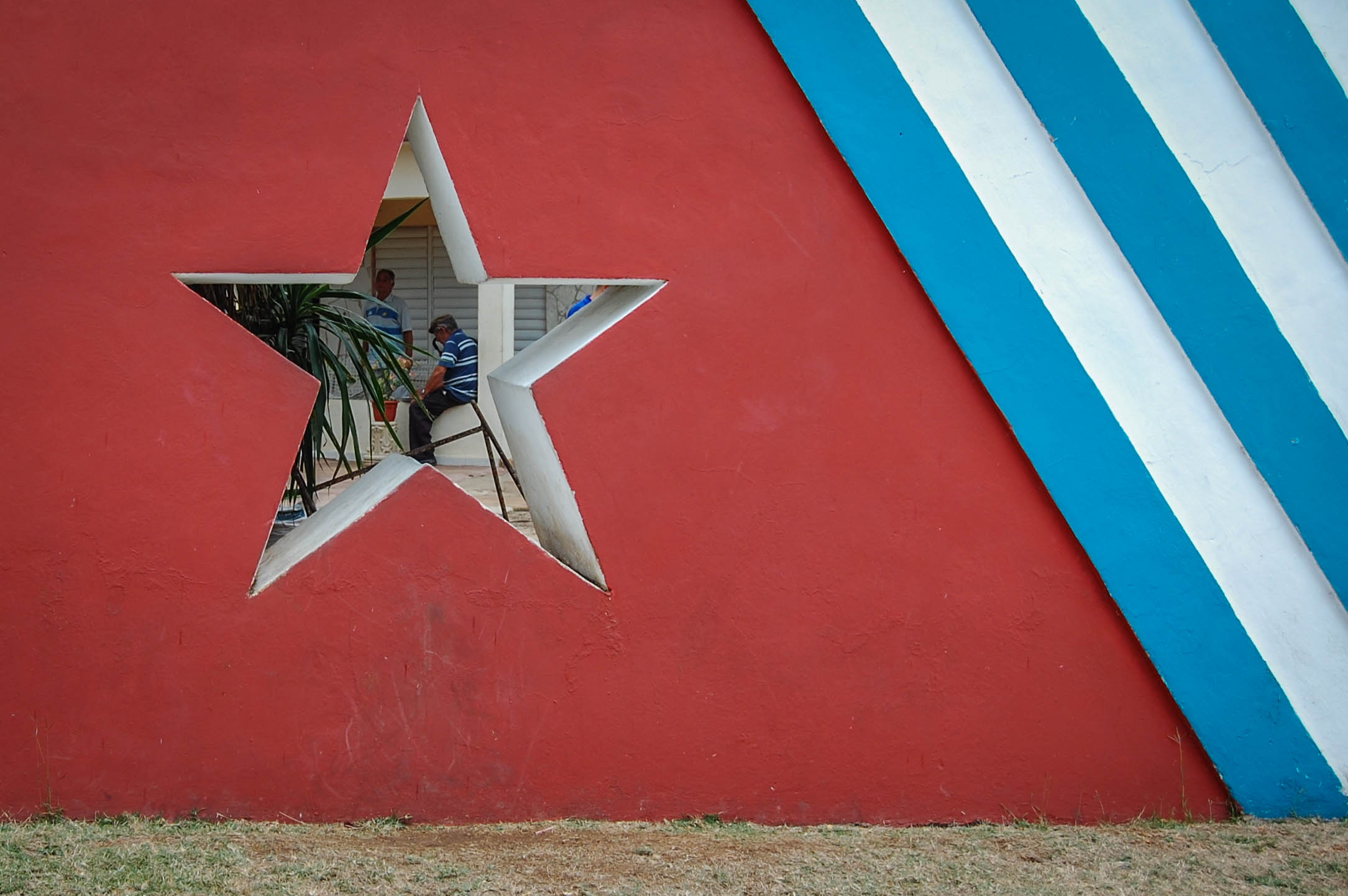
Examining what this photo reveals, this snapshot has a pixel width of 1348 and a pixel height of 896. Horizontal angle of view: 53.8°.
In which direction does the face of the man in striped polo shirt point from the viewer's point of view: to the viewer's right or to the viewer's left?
to the viewer's left

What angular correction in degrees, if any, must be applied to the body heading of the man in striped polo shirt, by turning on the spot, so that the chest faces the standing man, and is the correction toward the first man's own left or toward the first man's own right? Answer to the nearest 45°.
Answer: approximately 45° to the first man's own right

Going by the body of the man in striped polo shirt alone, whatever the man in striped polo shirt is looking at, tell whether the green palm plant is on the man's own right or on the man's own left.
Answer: on the man's own left

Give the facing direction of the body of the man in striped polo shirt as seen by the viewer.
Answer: to the viewer's left
